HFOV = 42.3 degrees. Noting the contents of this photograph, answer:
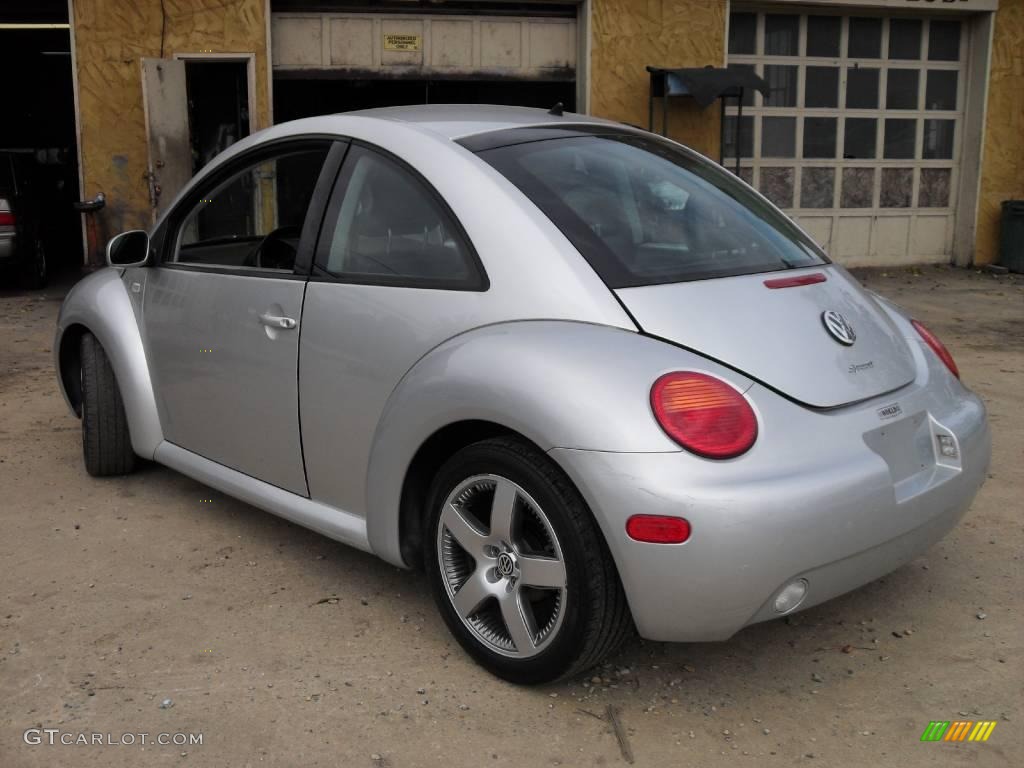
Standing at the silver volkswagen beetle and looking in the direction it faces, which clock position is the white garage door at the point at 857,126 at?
The white garage door is roughly at 2 o'clock from the silver volkswagen beetle.

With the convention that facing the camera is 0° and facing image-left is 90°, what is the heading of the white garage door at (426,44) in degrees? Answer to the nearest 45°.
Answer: approximately 0°

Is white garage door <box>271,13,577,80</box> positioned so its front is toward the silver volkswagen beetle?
yes

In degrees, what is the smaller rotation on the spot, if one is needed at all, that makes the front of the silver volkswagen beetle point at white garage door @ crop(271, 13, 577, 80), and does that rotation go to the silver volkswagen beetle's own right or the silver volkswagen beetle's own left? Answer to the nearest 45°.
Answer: approximately 45° to the silver volkswagen beetle's own right

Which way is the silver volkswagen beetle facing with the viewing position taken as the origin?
facing away from the viewer and to the left of the viewer

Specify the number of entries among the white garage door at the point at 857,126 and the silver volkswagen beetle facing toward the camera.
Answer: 1

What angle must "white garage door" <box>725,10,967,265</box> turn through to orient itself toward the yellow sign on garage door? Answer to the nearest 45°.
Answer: approximately 45° to its right
